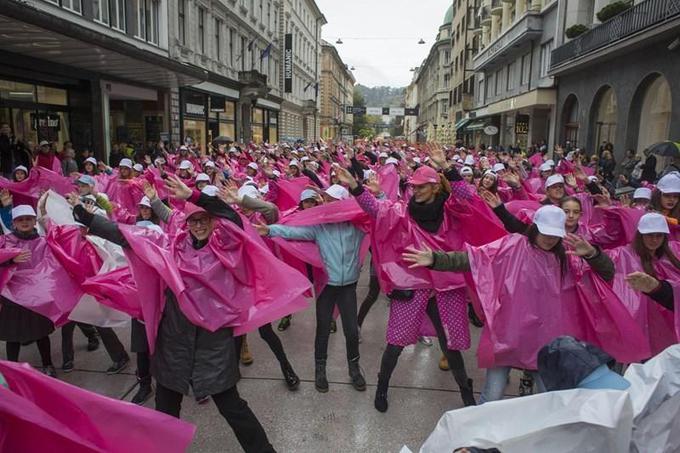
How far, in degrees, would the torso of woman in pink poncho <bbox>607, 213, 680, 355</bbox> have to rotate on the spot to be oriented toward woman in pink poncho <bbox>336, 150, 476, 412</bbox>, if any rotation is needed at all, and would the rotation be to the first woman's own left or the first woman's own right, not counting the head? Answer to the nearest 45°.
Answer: approximately 90° to the first woman's own right

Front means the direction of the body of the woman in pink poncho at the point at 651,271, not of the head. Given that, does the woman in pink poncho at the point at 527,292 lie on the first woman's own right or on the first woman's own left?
on the first woman's own right

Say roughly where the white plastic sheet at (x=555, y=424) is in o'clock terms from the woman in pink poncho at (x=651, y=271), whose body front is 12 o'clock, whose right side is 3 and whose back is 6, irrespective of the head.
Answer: The white plastic sheet is roughly at 12 o'clock from the woman in pink poncho.

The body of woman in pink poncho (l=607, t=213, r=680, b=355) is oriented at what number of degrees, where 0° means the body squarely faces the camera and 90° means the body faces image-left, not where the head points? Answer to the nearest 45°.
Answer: approximately 0°

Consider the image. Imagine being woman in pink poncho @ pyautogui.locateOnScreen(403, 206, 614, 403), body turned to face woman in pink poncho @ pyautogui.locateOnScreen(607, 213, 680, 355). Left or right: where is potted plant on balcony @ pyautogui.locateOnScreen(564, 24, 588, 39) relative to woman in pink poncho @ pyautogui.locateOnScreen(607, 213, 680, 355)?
left

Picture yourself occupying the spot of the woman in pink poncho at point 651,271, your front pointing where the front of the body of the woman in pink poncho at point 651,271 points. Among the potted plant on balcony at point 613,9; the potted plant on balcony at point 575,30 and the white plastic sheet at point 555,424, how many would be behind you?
2

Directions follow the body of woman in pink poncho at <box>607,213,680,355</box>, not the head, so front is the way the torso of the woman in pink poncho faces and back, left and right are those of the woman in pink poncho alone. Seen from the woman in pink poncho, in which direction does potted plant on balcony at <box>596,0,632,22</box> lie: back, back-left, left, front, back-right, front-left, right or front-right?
back

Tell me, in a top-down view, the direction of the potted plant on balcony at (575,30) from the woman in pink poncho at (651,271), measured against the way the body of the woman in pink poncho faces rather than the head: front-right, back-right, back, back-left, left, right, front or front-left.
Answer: back

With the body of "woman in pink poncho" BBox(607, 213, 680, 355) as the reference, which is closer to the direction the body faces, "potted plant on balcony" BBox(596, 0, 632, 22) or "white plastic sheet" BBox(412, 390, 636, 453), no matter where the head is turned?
the white plastic sheet
